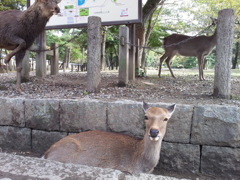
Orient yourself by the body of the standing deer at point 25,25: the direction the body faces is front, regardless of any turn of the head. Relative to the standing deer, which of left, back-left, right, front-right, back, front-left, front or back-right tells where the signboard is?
front-left

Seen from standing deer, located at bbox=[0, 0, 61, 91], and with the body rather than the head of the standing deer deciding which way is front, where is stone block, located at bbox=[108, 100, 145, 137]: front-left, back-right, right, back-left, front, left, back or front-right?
front-right

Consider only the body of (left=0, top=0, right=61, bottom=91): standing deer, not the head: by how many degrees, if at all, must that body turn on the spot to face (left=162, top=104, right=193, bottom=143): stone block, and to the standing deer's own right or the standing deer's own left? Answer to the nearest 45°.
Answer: approximately 45° to the standing deer's own right

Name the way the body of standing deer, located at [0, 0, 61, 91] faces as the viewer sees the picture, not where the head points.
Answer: to the viewer's right

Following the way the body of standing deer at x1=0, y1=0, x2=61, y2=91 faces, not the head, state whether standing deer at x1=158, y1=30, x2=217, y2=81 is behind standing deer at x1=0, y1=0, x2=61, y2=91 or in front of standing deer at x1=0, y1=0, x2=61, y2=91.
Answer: in front

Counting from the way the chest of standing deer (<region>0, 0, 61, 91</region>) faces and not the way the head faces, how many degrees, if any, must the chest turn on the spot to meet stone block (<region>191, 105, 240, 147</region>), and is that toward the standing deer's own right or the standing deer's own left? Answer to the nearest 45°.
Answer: approximately 45° to the standing deer's own right

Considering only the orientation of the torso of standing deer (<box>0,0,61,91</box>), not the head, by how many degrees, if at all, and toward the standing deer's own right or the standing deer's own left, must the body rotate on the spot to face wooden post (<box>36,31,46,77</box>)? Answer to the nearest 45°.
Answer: approximately 90° to the standing deer's own left

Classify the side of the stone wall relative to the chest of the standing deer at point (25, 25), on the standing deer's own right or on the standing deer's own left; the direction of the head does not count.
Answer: on the standing deer's own right
